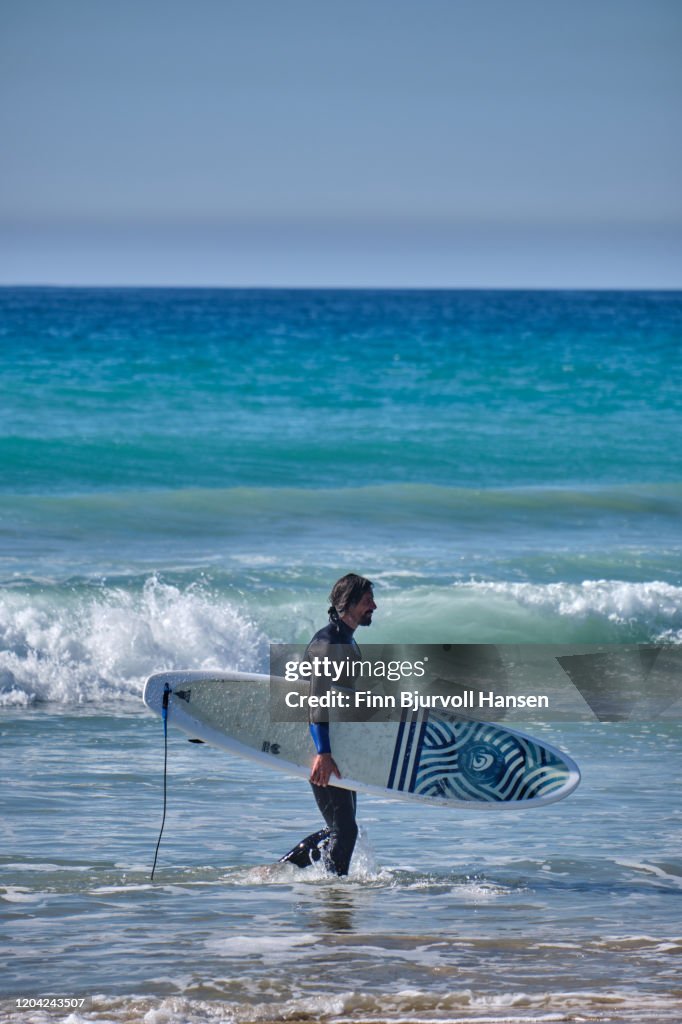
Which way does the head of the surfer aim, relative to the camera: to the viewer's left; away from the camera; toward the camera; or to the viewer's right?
to the viewer's right

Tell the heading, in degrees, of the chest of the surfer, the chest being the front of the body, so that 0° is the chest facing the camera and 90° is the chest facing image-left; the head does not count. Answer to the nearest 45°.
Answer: approximately 270°
